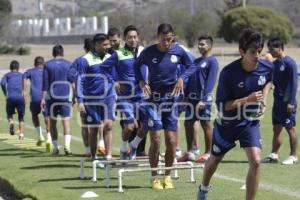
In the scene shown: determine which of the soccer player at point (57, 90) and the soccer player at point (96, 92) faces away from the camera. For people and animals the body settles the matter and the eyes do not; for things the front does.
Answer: the soccer player at point (57, 90)

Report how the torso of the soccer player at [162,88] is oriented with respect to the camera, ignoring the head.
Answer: toward the camera

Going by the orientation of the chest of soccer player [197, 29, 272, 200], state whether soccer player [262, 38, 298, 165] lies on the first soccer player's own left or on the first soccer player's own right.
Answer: on the first soccer player's own left

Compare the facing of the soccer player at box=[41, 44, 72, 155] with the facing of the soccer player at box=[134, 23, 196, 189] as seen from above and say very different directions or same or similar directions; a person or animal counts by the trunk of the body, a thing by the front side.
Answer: very different directions

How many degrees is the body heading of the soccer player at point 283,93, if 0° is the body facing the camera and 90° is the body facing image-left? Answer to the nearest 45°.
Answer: approximately 45°

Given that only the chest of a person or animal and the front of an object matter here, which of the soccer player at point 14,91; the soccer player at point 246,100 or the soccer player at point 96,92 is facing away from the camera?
the soccer player at point 14,91

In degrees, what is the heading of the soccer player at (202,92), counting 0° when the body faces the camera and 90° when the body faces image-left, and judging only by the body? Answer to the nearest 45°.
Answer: approximately 45°

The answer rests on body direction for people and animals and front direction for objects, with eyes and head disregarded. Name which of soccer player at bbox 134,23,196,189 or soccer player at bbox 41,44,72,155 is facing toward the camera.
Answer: soccer player at bbox 134,23,196,189

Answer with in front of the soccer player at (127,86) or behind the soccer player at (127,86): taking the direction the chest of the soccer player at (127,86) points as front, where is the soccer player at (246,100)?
in front

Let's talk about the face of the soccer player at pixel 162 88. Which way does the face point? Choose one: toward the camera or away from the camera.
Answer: toward the camera

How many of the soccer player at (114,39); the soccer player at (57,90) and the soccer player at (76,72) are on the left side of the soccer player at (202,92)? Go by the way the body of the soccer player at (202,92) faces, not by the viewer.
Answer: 0

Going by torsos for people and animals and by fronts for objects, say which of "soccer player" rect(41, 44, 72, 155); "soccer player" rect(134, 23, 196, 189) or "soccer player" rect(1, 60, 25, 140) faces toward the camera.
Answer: "soccer player" rect(134, 23, 196, 189)

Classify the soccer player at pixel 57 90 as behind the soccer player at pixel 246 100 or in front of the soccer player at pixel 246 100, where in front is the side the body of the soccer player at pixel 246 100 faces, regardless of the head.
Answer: behind

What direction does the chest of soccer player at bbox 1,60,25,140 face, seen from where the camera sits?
away from the camera

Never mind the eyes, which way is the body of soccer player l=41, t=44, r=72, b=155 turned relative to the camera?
away from the camera

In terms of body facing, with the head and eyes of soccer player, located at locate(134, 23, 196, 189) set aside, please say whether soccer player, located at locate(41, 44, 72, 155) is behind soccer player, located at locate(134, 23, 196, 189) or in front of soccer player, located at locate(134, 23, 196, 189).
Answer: behind
